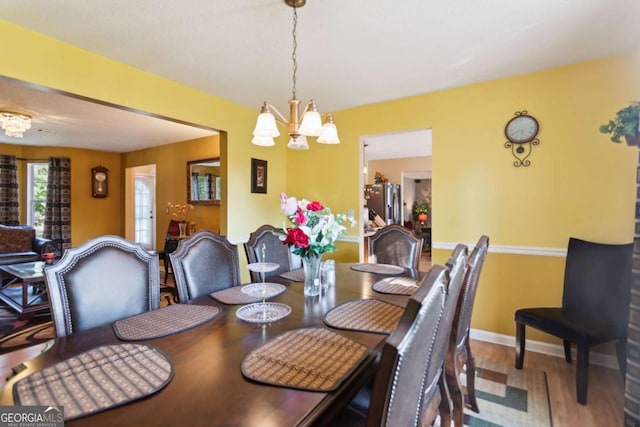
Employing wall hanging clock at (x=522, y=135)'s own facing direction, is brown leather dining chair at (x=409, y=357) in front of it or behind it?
in front

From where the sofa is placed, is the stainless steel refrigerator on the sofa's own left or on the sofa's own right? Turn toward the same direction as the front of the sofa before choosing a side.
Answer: on the sofa's own left

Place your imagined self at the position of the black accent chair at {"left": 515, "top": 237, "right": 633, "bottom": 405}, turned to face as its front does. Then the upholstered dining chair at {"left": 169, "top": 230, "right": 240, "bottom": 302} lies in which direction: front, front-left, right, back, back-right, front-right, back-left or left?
front

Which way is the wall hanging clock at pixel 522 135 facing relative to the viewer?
toward the camera

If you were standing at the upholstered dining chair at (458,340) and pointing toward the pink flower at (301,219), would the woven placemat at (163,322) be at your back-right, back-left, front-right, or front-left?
front-left

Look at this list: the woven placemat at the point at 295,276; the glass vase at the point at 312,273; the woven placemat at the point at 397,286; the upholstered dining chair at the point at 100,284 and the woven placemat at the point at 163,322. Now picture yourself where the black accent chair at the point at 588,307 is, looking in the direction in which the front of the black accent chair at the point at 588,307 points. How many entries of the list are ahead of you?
5

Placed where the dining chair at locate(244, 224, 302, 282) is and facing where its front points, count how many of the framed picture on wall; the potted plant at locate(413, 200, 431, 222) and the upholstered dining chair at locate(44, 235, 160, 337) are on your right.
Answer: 1

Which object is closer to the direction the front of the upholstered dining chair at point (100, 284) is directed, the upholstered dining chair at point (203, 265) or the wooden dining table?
the wooden dining table

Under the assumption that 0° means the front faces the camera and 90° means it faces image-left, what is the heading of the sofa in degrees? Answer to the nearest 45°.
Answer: approximately 0°

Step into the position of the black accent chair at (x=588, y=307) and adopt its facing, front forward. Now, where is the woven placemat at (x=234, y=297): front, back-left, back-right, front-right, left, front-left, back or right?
front

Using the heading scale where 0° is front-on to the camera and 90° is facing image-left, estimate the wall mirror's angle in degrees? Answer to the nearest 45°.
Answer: approximately 45°

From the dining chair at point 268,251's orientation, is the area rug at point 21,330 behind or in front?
behind
